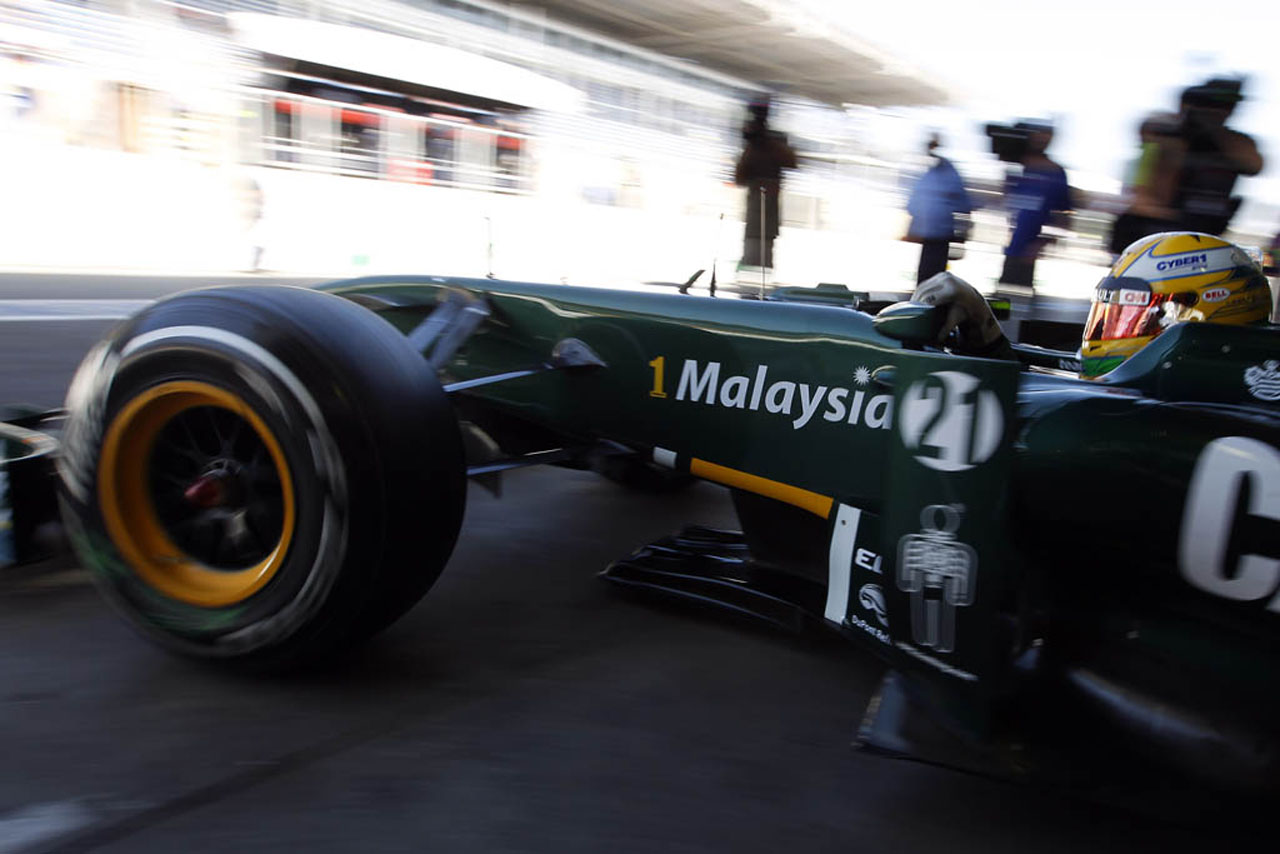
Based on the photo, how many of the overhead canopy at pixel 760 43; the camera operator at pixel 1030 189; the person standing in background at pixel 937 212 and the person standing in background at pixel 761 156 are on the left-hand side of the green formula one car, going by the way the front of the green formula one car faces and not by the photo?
0

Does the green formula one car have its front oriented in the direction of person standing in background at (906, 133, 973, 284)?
no

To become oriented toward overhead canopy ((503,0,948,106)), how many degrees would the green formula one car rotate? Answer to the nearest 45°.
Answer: approximately 45° to its right

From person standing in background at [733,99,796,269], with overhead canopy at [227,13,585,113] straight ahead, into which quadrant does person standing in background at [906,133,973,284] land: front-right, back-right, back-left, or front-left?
back-right

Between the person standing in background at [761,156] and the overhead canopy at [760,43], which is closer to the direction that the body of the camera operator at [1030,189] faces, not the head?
the person standing in background

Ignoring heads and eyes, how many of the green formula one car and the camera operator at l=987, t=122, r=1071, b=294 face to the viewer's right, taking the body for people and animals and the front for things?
0

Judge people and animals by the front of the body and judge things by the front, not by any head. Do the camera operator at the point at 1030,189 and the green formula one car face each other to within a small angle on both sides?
no

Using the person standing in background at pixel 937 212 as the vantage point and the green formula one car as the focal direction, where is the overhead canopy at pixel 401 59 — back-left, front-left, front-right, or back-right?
back-right

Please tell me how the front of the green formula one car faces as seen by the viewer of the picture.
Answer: facing away from the viewer and to the left of the viewer

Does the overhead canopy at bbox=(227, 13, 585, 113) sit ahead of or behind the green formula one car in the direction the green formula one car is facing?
ahead

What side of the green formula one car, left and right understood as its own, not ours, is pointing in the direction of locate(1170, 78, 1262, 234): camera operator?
right

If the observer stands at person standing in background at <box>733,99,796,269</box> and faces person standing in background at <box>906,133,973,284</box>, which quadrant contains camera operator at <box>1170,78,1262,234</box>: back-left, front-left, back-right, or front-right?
front-right

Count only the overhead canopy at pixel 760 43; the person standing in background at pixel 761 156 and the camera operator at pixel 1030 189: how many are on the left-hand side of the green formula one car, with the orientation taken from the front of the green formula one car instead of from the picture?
0

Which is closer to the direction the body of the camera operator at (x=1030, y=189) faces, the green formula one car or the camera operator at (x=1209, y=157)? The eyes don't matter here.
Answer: the green formula one car

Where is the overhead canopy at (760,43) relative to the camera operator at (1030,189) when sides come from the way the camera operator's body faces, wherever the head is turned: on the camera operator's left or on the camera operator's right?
on the camera operator's right
